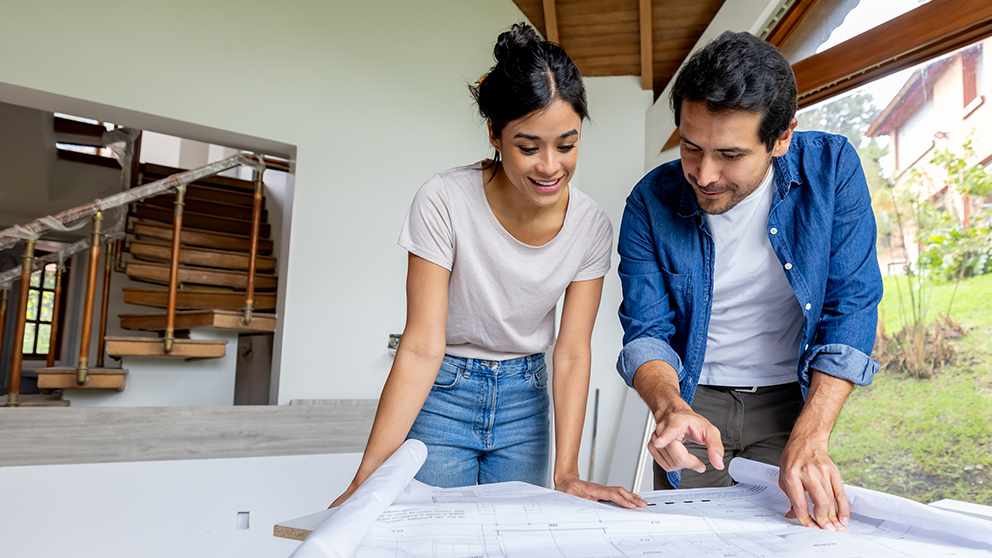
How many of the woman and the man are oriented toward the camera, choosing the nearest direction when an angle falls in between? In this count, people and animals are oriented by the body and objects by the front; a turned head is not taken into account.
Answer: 2

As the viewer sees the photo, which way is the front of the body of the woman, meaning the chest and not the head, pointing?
toward the camera

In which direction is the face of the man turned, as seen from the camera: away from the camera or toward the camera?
toward the camera

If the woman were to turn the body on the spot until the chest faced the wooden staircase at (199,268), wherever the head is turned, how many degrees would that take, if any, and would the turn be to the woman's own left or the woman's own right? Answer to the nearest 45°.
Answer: approximately 135° to the woman's own right

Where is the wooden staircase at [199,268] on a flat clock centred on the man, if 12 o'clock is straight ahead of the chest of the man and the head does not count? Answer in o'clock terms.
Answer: The wooden staircase is roughly at 4 o'clock from the man.

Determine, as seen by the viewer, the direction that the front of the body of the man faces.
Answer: toward the camera

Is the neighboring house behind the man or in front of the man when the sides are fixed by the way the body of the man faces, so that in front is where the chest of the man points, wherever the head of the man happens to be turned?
behind

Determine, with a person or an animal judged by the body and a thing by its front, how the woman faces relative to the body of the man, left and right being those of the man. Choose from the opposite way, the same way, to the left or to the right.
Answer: the same way
